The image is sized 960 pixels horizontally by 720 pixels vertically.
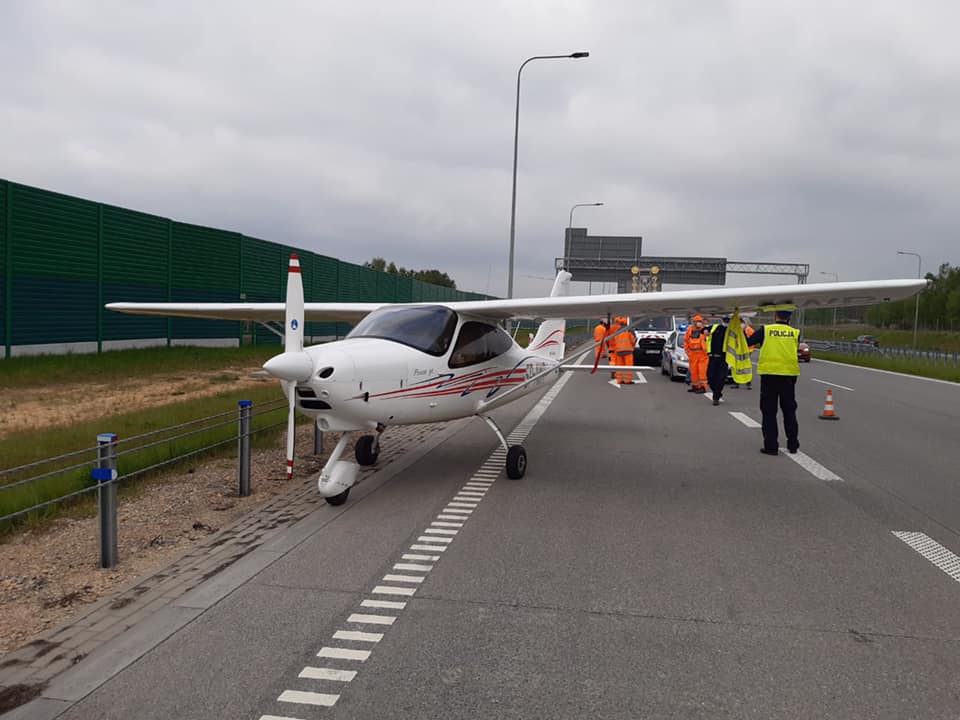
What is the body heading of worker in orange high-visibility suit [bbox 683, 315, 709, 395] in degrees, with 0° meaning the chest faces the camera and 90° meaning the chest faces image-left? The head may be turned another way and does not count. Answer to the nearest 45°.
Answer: approximately 0°

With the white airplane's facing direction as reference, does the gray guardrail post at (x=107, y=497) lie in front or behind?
in front

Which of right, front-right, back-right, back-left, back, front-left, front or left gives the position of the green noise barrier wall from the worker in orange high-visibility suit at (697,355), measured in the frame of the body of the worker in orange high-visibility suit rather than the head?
right

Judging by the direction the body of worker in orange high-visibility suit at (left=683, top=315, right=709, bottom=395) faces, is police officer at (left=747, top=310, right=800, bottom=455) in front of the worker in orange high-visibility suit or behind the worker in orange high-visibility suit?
in front

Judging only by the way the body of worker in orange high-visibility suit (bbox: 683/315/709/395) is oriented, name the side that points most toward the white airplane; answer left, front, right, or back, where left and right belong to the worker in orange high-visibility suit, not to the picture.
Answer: front

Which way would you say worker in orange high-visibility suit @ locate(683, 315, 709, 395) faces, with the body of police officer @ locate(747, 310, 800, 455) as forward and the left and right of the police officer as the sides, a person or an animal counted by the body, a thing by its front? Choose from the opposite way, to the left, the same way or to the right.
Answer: the opposite way

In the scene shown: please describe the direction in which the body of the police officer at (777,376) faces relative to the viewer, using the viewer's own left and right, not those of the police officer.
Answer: facing away from the viewer

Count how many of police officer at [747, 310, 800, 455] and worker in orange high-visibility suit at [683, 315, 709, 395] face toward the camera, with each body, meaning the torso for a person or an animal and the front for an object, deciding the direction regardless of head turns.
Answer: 1

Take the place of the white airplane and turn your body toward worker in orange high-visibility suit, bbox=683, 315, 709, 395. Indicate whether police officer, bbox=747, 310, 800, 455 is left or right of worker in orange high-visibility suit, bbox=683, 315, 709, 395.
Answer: right

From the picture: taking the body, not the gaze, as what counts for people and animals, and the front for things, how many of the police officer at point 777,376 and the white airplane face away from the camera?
1

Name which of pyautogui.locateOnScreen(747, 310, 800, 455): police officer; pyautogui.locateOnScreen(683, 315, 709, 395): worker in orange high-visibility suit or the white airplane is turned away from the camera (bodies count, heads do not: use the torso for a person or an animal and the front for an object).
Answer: the police officer

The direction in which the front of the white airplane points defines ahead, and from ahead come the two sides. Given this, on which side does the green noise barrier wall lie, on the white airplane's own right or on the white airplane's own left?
on the white airplane's own right

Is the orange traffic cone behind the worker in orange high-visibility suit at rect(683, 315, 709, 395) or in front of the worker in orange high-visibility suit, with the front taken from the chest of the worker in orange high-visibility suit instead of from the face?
in front

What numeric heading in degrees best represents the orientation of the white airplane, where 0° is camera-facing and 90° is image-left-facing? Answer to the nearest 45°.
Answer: approximately 45°

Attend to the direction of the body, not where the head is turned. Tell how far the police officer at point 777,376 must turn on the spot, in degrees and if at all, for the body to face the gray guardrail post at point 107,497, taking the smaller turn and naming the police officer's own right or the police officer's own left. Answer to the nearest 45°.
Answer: approximately 135° to the police officer's own left
